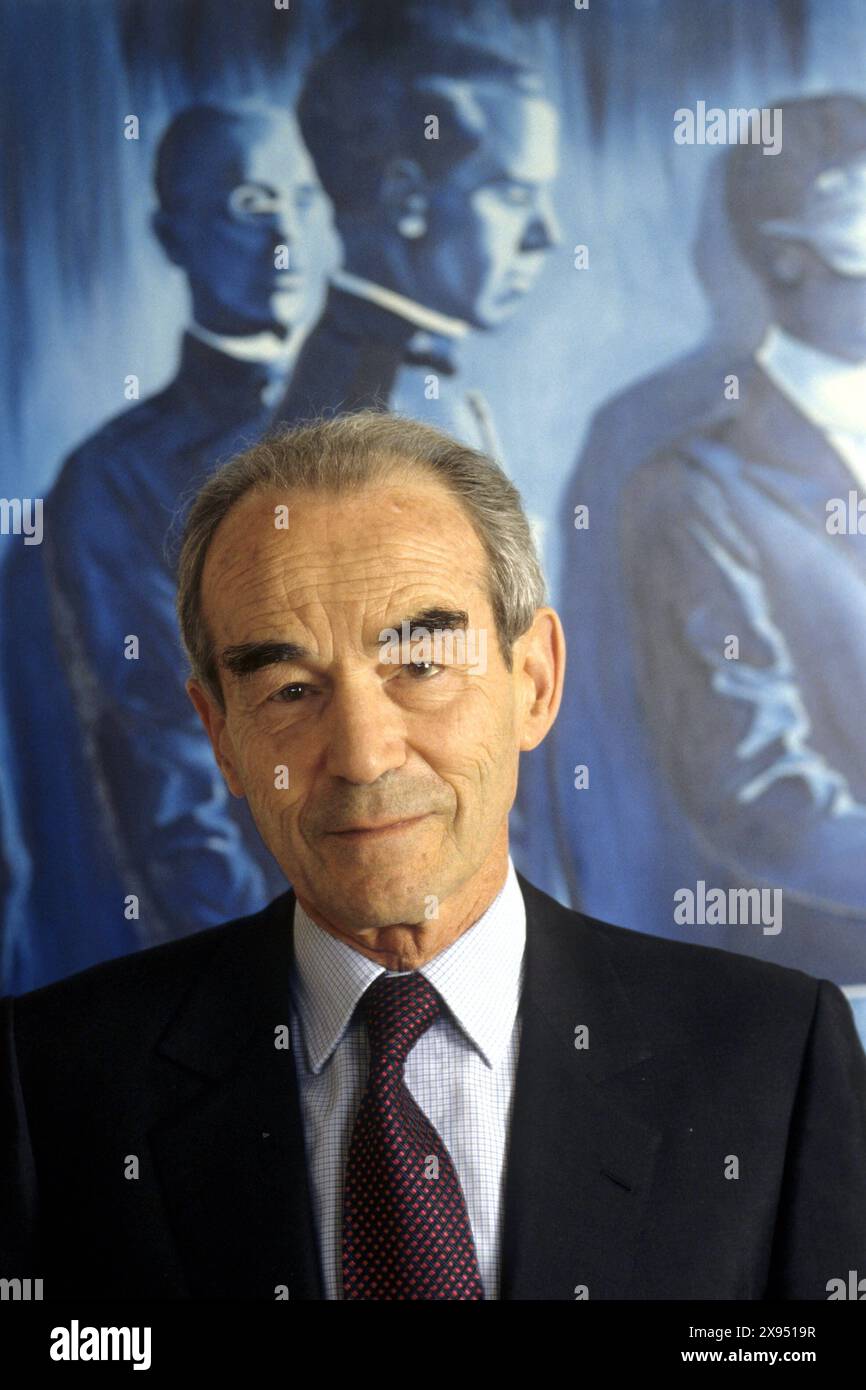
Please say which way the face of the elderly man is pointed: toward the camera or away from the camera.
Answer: toward the camera

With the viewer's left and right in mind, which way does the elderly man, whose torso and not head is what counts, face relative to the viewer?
facing the viewer
